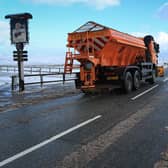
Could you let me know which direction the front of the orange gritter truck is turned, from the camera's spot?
facing away from the viewer and to the right of the viewer
